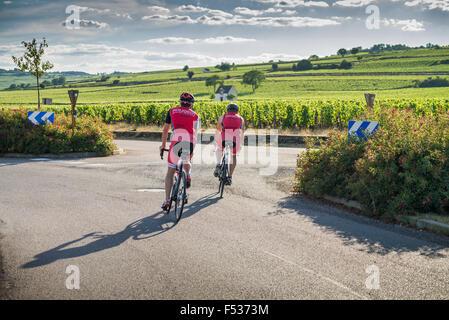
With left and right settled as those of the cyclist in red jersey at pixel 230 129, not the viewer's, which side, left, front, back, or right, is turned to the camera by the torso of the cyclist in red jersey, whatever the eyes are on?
back

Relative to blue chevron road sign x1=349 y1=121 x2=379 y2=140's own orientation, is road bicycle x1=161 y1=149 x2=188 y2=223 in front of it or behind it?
in front

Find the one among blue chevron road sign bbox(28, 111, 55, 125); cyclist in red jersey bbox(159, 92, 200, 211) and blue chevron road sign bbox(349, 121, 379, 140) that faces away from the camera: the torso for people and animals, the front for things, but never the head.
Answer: the cyclist in red jersey

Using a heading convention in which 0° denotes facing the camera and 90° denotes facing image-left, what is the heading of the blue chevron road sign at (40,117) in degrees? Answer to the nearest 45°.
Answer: approximately 0°

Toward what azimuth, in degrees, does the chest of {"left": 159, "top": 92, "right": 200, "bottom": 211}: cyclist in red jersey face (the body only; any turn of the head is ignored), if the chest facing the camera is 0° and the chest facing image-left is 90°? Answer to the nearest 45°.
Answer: approximately 180°

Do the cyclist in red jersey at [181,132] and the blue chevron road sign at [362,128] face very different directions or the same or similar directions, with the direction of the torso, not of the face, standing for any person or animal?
very different directions

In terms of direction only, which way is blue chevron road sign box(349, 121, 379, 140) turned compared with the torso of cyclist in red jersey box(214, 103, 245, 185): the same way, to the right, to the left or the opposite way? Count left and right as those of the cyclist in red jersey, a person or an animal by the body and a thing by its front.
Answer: the opposite way

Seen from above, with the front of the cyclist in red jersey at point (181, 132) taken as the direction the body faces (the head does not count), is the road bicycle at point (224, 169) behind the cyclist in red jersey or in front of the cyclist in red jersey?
in front

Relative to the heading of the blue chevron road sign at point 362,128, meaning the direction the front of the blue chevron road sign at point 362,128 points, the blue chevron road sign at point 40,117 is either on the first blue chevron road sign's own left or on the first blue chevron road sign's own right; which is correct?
on the first blue chevron road sign's own right

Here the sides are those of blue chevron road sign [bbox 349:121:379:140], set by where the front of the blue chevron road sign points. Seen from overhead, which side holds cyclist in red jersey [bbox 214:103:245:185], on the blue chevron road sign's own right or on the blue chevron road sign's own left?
on the blue chevron road sign's own right
